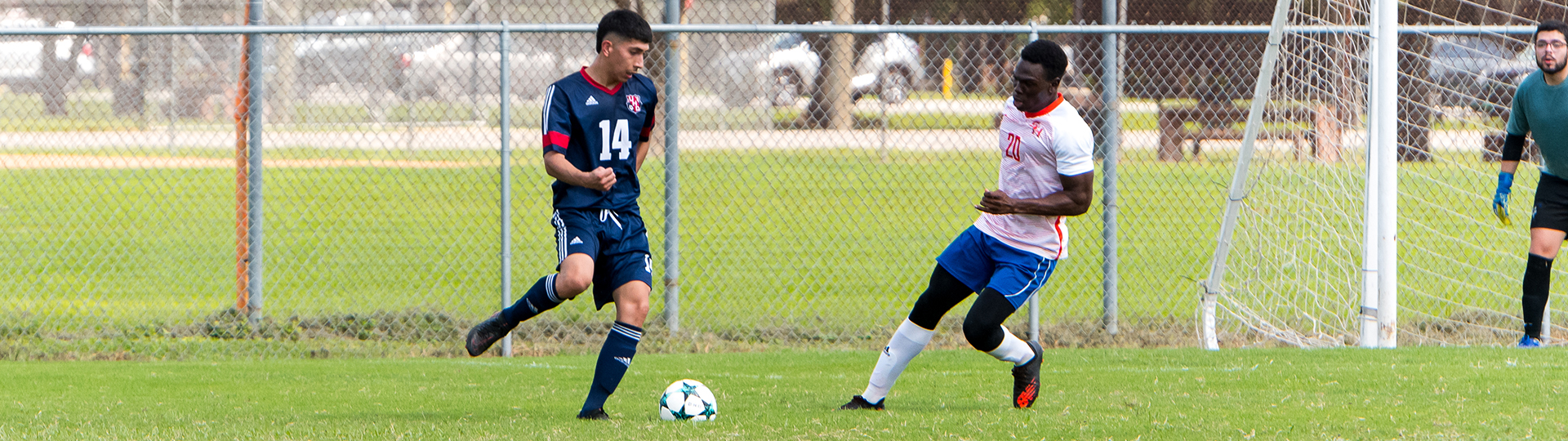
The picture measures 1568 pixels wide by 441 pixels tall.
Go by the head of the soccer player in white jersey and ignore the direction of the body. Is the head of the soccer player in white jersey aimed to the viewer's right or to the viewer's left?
to the viewer's left

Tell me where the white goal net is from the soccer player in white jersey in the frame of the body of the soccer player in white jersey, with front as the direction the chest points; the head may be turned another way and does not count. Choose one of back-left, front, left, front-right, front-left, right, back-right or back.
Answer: back

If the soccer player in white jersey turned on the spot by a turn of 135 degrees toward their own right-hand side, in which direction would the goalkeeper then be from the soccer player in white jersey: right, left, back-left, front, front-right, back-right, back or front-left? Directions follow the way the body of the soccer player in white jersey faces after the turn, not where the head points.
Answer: front-right

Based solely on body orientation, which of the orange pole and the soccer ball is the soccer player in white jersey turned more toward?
the soccer ball

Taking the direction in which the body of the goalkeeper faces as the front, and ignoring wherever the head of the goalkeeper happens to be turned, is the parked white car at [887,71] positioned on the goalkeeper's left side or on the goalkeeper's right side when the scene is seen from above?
on the goalkeeper's right side

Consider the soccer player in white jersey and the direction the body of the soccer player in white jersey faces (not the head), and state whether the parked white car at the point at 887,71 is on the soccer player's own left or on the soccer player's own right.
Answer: on the soccer player's own right

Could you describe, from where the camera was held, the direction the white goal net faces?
facing the viewer and to the right of the viewer

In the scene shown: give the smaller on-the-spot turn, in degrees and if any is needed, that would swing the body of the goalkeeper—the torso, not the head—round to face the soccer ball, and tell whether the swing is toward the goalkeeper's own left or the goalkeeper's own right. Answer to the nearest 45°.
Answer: approximately 45° to the goalkeeper's own right

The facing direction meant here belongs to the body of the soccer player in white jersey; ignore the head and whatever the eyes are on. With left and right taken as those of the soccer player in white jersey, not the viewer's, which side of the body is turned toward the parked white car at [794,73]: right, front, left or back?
right

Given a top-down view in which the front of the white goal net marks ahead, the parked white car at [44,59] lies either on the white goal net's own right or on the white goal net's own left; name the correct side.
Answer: on the white goal net's own right
